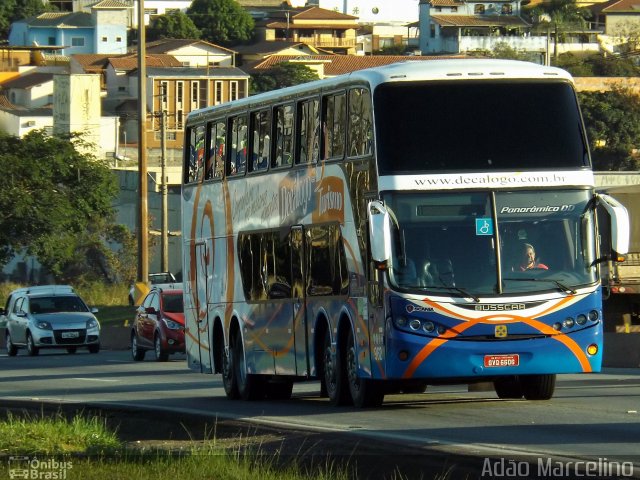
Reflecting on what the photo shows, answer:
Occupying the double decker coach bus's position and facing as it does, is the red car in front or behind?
behind

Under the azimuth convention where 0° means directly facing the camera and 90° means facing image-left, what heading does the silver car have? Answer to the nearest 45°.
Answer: approximately 0°

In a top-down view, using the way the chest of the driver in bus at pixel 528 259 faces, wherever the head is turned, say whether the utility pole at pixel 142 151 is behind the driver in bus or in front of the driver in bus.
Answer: behind

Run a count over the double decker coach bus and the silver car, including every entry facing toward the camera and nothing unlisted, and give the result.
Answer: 2

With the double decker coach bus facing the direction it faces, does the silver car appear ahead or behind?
behind

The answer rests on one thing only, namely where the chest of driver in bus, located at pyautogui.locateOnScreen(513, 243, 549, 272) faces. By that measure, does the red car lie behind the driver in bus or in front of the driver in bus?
behind

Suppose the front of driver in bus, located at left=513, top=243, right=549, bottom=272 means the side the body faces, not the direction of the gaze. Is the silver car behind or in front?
behind
